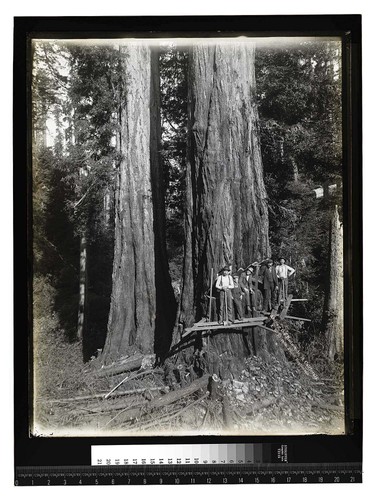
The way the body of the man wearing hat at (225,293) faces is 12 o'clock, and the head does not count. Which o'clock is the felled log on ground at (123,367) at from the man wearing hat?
The felled log on ground is roughly at 3 o'clock from the man wearing hat.

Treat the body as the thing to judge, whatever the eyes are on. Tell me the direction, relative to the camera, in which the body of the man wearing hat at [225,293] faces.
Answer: toward the camera

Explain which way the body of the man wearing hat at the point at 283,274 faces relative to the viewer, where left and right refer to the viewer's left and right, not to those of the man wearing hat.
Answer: facing the viewer

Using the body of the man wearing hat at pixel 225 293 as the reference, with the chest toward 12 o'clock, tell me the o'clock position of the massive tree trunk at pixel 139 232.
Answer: The massive tree trunk is roughly at 3 o'clock from the man wearing hat.

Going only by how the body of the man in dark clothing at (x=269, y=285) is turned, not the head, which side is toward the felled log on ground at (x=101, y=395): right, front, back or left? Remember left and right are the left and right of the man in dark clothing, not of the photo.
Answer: right

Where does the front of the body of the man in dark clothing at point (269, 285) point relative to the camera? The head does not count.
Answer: toward the camera

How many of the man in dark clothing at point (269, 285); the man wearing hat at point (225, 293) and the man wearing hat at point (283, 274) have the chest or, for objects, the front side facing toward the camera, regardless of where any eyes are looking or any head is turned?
3
